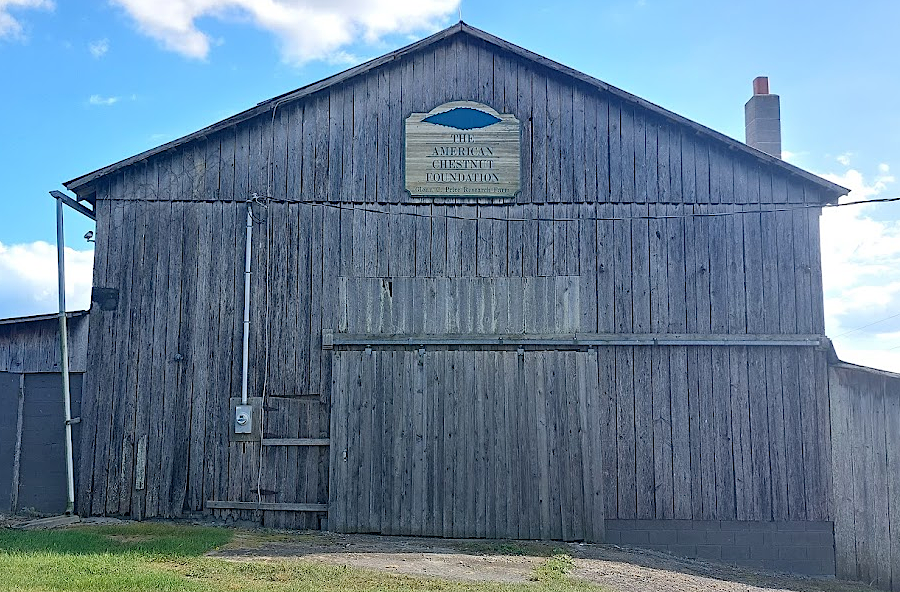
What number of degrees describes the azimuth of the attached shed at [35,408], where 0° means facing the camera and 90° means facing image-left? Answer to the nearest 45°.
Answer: approximately 0°

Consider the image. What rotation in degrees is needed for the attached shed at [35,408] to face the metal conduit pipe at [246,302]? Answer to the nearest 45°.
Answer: approximately 45° to its left

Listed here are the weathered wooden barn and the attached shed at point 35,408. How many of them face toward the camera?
2

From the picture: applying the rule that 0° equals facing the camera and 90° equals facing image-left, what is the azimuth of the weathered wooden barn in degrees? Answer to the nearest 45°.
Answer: approximately 0°

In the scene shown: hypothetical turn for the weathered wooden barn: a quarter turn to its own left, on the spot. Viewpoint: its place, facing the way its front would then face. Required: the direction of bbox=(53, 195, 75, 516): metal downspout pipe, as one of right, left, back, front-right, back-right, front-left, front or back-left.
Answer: back

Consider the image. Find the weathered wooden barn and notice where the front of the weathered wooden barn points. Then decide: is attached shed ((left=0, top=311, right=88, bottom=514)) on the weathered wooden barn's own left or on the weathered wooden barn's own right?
on the weathered wooden barn's own right
